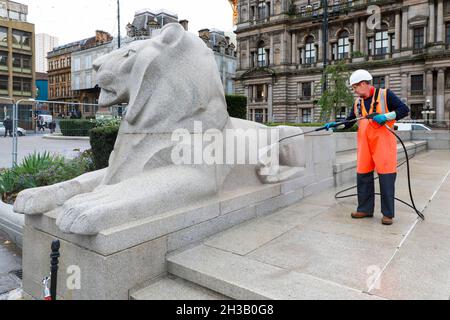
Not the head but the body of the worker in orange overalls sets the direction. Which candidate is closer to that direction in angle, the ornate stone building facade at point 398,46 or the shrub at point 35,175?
the shrub

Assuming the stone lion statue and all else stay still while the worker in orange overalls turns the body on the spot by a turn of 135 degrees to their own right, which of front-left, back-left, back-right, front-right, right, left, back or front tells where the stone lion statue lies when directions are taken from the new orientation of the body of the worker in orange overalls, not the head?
back-left

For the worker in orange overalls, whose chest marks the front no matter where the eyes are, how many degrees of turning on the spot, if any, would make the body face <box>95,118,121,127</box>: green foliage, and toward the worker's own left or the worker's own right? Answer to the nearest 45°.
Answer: approximately 90° to the worker's own right

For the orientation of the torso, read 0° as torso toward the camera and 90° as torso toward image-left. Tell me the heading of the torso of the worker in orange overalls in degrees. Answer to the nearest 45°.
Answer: approximately 45°

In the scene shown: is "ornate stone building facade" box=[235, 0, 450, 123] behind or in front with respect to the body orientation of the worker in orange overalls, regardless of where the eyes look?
behind

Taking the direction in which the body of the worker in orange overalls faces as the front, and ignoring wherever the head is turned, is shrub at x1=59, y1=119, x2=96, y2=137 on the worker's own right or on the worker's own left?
on the worker's own right

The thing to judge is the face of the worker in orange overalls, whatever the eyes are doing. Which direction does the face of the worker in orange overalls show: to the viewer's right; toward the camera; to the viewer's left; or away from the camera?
to the viewer's left

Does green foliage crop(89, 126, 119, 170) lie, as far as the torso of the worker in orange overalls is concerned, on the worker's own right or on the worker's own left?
on the worker's own right
